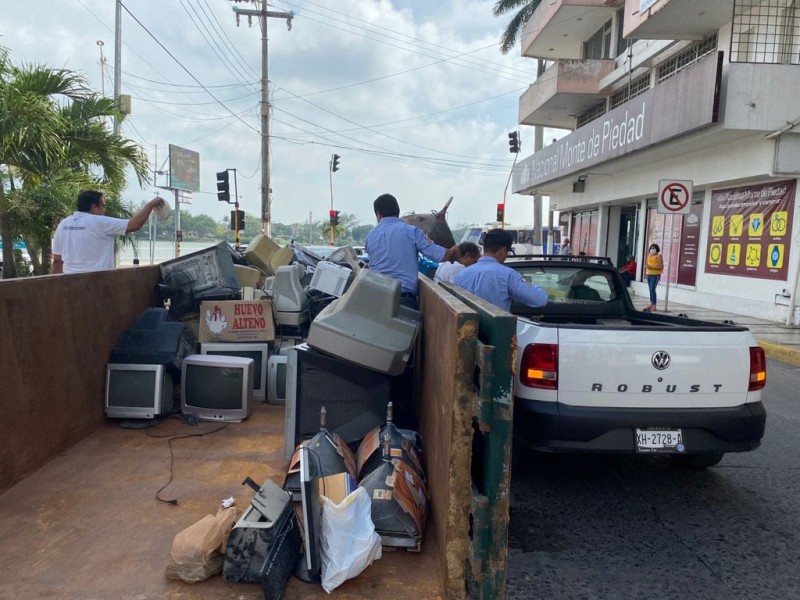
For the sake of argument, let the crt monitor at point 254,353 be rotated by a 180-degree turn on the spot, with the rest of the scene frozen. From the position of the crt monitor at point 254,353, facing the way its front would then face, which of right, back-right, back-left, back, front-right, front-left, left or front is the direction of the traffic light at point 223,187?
front

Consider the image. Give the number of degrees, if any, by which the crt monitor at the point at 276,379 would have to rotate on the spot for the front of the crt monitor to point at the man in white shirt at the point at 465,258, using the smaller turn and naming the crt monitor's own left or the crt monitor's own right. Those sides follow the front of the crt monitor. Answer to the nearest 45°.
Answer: approximately 135° to the crt monitor's own left

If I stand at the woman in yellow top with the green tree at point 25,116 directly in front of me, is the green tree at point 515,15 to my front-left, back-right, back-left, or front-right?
back-right

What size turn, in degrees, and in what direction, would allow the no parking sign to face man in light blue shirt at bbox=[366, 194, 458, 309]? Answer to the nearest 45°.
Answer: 0° — it already faces them

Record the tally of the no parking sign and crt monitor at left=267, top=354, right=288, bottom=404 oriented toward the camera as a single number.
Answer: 2

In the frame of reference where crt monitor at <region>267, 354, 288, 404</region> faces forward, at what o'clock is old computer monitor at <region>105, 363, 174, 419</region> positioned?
The old computer monitor is roughly at 2 o'clock from the crt monitor.

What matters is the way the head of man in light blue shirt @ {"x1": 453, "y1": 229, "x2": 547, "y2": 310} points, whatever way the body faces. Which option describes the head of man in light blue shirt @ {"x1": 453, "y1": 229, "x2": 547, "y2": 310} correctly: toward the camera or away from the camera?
away from the camera

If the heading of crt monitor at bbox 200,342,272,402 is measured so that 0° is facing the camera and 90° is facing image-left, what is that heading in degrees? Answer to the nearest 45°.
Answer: approximately 0°

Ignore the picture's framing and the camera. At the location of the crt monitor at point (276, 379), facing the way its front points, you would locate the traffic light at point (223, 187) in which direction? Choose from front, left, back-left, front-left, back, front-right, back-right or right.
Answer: back

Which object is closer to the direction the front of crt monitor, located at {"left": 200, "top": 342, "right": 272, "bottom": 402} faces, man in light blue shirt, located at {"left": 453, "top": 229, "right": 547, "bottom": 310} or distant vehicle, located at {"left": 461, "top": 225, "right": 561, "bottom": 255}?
the man in light blue shirt
